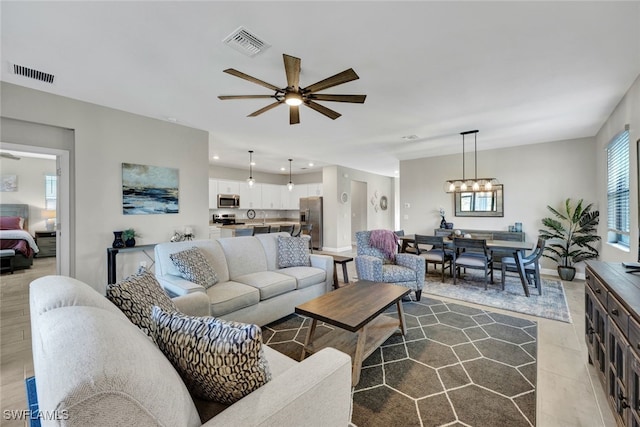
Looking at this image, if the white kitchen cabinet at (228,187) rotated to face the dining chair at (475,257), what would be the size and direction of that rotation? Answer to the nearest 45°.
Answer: approximately 45° to its left

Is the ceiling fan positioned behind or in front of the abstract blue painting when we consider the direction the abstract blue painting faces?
in front

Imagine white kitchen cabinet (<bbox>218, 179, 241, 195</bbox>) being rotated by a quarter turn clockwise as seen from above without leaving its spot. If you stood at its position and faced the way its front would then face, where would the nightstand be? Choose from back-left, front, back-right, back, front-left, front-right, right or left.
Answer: front

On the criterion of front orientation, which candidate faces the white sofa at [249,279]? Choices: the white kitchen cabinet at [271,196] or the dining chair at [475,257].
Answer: the white kitchen cabinet

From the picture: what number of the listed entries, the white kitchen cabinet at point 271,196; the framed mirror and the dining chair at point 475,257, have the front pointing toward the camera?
2

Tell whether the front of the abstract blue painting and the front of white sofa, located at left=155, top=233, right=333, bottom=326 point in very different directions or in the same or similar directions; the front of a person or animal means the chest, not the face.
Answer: same or similar directions

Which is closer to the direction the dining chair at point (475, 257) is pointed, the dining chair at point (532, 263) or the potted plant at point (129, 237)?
the dining chair

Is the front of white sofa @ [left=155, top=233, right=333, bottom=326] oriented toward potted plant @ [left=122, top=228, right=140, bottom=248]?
no

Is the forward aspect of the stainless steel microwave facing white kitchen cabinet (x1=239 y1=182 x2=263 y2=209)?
no

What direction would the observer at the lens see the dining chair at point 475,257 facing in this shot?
facing away from the viewer

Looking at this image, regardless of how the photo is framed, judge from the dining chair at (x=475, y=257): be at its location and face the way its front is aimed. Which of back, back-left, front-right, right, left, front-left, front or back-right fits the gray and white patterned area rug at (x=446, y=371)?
back

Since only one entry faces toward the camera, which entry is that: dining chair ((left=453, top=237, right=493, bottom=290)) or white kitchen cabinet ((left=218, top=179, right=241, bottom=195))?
the white kitchen cabinet

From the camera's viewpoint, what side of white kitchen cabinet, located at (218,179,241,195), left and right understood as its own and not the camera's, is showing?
front

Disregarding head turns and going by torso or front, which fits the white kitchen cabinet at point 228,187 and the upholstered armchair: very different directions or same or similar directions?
same or similar directions

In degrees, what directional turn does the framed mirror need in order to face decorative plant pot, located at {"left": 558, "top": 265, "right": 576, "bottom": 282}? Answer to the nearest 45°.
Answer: approximately 90° to its left

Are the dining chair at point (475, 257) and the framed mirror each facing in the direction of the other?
yes

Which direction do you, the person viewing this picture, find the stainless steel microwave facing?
facing the viewer

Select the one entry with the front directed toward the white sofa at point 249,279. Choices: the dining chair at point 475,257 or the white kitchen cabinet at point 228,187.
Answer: the white kitchen cabinet

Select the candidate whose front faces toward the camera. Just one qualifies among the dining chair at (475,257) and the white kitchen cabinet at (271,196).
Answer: the white kitchen cabinet
